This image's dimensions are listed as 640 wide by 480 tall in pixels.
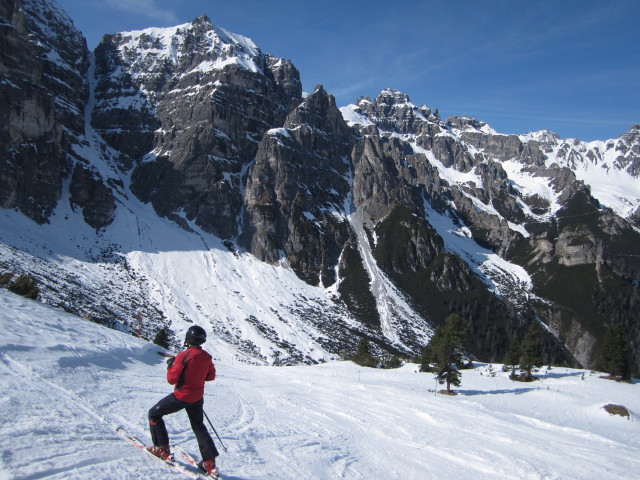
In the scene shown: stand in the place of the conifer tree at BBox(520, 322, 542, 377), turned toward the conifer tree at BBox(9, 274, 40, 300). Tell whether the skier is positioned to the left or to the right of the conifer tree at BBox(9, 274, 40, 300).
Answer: left

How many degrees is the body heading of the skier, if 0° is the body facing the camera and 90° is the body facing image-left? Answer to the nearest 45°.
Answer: approximately 135°

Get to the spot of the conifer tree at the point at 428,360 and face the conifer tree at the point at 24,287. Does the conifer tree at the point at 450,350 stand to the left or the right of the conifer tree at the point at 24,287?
left

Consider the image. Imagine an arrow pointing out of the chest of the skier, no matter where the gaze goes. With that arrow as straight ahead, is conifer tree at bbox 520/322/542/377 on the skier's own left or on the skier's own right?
on the skier's own right

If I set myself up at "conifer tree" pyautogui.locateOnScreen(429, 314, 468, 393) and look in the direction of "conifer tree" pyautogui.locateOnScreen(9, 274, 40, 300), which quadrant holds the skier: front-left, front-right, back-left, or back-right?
front-left
